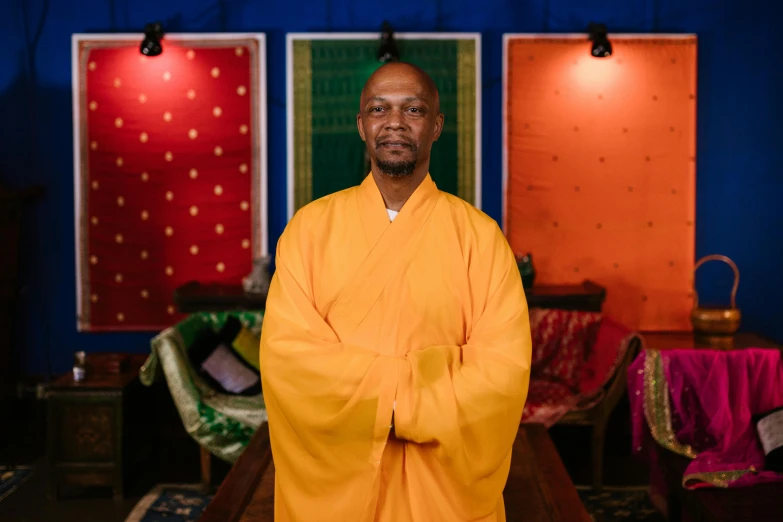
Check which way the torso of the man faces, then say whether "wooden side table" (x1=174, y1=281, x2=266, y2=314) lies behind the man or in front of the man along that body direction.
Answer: behind

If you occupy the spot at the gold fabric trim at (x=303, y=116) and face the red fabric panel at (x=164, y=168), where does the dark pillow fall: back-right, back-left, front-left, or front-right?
front-left

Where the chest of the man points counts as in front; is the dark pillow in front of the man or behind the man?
behind

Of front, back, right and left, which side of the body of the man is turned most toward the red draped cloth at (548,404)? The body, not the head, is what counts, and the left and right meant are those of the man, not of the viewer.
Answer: back

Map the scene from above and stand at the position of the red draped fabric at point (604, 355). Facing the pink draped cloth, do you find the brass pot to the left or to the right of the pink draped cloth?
left

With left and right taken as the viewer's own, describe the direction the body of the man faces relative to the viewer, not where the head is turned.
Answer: facing the viewer

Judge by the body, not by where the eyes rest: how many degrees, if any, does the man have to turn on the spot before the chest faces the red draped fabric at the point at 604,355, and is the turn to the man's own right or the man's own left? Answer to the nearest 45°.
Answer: approximately 135° to the man's own left

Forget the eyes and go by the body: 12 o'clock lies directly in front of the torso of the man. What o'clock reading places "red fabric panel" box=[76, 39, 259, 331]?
The red fabric panel is roughly at 5 o'clock from the man.

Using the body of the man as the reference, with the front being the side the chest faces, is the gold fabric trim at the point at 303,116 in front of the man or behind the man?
behind

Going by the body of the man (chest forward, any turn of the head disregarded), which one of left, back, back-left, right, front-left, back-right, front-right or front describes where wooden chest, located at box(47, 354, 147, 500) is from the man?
back-right

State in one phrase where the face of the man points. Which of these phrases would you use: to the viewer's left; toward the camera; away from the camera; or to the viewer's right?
toward the camera
